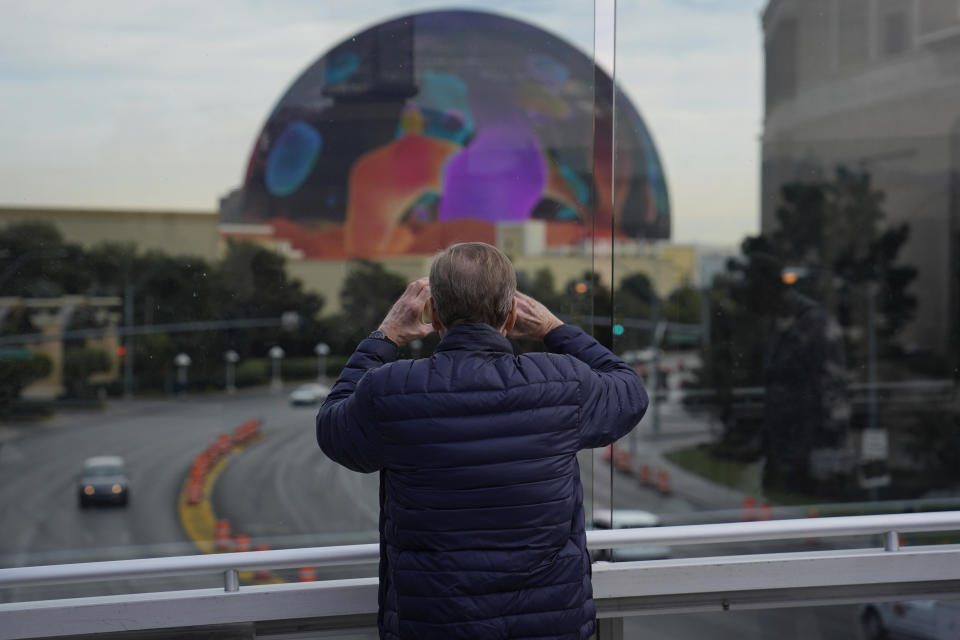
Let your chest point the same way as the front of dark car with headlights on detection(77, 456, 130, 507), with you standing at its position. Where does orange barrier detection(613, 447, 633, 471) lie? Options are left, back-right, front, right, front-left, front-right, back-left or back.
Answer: left

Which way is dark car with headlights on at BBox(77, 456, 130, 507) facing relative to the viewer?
toward the camera

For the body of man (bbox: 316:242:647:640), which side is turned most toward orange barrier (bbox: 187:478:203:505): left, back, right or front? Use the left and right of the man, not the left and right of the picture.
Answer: front

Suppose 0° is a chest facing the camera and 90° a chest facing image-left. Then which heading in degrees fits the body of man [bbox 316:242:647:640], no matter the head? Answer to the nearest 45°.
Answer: approximately 180°

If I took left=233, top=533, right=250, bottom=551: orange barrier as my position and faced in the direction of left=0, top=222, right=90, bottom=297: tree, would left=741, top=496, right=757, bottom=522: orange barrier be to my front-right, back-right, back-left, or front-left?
back-right

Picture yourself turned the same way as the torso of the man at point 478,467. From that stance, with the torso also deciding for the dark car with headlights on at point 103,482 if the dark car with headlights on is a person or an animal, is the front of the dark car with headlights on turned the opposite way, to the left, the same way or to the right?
the opposite way

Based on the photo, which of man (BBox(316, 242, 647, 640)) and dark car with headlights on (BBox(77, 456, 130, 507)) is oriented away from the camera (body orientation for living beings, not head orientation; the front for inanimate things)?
the man

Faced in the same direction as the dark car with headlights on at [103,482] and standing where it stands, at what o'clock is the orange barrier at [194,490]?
The orange barrier is roughly at 10 o'clock from the dark car with headlights on.

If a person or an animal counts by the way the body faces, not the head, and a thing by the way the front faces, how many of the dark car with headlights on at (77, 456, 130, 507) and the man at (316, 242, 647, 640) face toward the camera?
1

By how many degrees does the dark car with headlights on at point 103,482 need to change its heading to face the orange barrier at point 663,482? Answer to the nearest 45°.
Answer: approximately 90° to its left

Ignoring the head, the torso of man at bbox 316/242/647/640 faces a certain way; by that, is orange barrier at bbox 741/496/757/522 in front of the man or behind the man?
in front

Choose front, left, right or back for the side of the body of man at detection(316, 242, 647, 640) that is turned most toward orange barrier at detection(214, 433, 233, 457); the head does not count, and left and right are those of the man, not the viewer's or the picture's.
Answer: front
